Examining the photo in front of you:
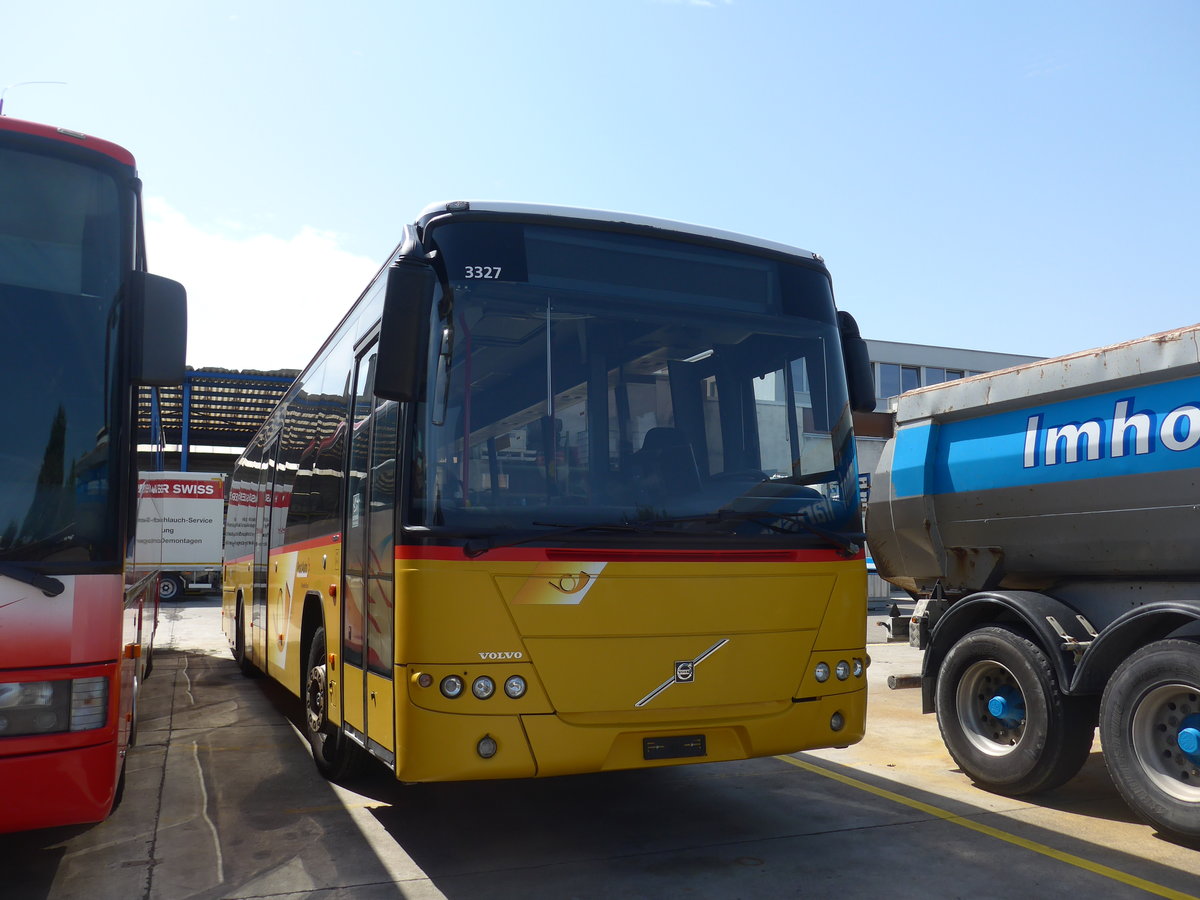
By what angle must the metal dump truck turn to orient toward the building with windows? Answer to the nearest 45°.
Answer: approximately 135° to its left

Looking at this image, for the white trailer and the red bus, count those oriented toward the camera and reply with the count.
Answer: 1

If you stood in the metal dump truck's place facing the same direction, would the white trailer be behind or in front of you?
behind

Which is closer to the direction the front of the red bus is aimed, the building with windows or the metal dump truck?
the metal dump truck

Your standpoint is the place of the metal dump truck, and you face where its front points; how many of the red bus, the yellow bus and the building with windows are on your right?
2

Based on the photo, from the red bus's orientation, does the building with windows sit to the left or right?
on its left

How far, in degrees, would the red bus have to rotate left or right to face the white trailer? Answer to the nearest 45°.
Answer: approximately 180°
